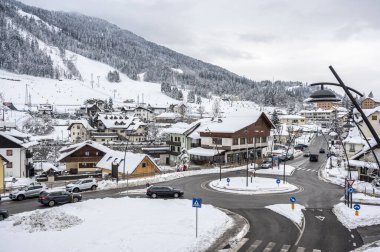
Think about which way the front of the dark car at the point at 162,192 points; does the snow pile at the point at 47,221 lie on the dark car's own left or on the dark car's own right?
on the dark car's own right

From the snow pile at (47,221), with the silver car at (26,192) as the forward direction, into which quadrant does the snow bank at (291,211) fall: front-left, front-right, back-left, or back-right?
back-right

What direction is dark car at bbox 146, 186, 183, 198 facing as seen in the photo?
to the viewer's right

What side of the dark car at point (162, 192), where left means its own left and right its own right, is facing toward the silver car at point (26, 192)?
back

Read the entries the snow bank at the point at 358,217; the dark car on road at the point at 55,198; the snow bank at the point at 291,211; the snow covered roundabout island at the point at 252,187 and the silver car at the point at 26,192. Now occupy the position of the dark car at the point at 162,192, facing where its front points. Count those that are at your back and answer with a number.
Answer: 2

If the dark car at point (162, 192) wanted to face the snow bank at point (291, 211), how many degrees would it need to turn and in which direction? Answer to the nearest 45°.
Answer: approximately 45° to its right

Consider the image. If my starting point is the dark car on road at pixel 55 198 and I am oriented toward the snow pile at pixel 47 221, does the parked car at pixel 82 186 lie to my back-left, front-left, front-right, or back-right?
back-left
